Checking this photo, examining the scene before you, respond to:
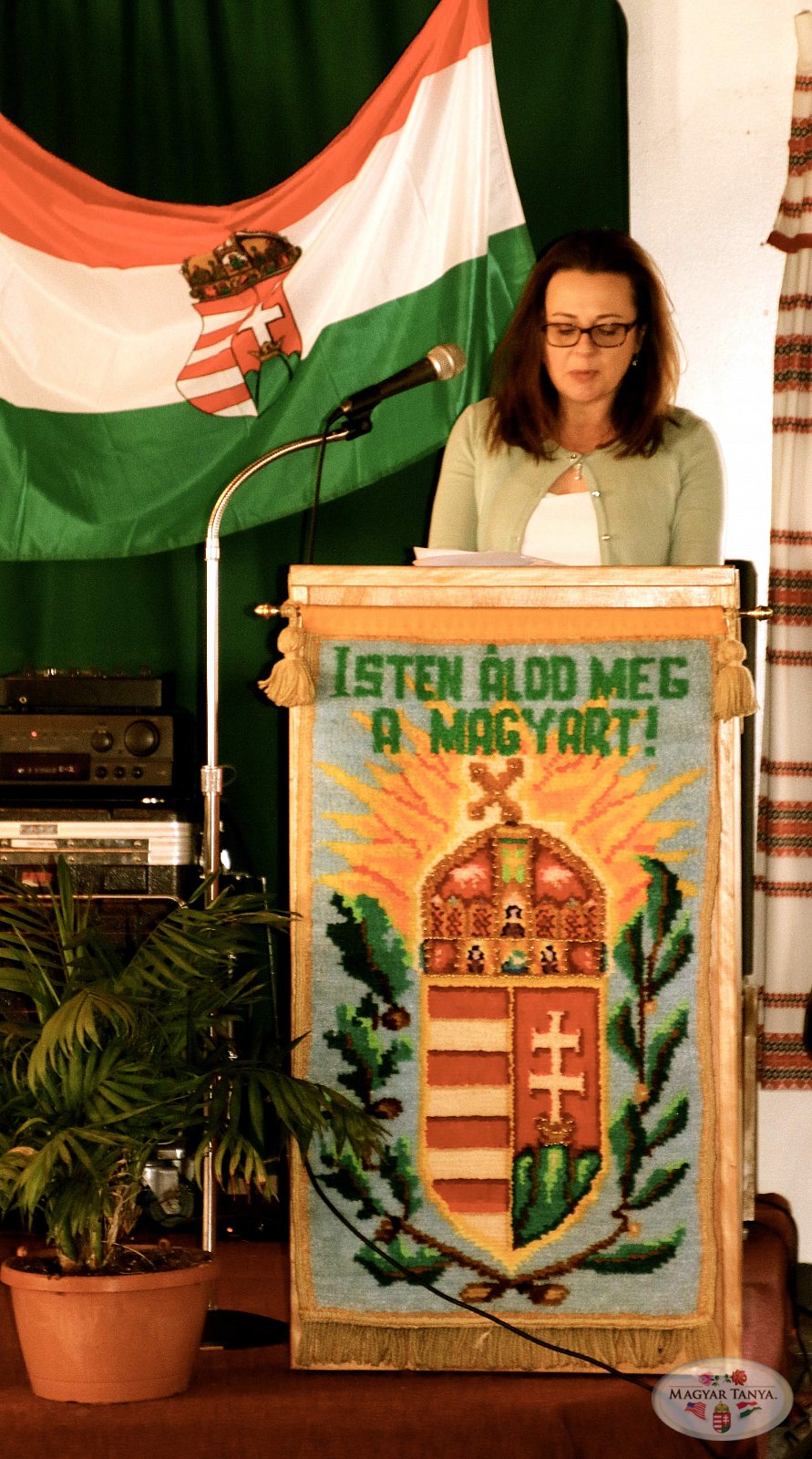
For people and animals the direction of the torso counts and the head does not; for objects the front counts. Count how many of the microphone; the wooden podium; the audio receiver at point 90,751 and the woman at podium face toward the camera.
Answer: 3

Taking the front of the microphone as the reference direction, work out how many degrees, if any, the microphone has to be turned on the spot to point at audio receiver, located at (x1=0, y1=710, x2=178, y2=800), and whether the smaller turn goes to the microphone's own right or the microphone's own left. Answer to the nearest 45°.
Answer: approximately 135° to the microphone's own left

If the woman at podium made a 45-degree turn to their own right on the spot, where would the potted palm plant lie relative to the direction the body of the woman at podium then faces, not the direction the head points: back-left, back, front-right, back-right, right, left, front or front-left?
front

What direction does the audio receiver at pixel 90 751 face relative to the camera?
toward the camera

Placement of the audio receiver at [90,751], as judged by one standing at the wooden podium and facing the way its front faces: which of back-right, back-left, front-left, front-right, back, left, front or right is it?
back-right

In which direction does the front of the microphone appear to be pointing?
to the viewer's right

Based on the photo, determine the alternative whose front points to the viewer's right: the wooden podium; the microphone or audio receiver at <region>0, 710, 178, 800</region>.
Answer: the microphone

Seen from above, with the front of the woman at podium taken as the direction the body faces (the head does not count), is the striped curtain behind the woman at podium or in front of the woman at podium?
behind

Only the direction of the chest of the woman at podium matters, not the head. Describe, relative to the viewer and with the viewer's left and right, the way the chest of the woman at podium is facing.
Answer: facing the viewer
